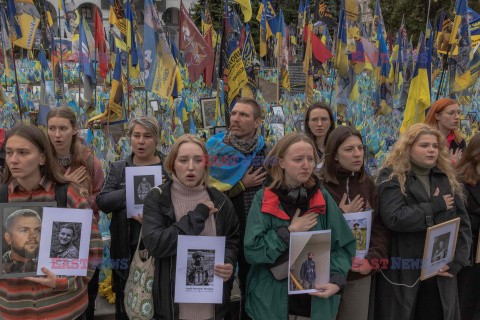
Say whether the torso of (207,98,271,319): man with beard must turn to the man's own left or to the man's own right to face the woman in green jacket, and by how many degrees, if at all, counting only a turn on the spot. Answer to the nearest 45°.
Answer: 0° — they already face them

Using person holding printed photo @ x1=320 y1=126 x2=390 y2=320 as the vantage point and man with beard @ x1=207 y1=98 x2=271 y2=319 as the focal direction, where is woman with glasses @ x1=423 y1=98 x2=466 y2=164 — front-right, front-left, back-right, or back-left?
back-right

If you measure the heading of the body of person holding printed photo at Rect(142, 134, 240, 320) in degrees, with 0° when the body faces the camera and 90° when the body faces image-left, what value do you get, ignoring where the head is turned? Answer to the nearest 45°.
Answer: approximately 0°

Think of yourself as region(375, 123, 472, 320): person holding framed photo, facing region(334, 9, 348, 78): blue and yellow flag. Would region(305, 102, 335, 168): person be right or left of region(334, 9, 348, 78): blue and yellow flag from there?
left

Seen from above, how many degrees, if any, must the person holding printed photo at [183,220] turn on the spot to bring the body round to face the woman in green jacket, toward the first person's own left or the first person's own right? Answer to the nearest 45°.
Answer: approximately 90° to the first person's own left

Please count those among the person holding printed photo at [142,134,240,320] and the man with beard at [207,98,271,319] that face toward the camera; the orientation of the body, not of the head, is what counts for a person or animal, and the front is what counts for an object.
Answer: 2
